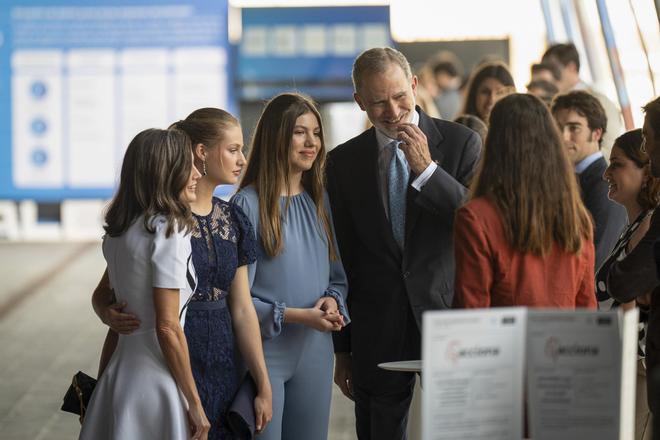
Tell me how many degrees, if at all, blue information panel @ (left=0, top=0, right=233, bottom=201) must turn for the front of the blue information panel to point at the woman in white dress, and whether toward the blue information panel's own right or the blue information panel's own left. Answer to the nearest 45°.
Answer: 0° — it already faces them

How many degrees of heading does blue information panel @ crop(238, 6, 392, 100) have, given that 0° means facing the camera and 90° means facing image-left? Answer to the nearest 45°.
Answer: approximately 0°

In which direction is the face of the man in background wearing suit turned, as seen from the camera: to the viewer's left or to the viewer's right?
to the viewer's left

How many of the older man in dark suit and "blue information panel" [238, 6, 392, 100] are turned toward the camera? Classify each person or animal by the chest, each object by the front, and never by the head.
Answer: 2

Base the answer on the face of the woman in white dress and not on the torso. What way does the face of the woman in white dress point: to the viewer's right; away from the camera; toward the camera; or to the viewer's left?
to the viewer's right

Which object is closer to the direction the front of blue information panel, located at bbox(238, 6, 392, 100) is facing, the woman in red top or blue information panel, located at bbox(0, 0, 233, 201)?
the woman in red top

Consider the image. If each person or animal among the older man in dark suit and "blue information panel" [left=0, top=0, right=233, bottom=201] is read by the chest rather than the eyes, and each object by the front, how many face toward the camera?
2

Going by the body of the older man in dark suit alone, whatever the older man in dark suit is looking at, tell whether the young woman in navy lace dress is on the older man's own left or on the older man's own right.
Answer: on the older man's own right

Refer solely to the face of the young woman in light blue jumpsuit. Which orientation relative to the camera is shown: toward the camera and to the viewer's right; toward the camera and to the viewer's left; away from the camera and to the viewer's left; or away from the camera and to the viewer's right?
toward the camera and to the viewer's right

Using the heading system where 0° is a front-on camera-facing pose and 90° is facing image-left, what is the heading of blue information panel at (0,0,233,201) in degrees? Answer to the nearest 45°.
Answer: approximately 0°
